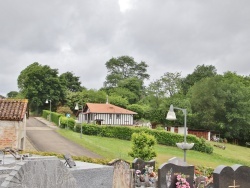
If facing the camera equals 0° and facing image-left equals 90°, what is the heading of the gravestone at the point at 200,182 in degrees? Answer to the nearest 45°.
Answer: approximately 0°

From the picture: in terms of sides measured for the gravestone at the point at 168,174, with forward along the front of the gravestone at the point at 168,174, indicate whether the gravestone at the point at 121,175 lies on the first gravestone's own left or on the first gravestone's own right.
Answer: on the first gravestone's own right

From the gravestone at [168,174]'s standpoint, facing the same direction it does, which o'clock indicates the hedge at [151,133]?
The hedge is roughly at 6 o'clock from the gravestone.

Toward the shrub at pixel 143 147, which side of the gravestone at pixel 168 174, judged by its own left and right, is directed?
back

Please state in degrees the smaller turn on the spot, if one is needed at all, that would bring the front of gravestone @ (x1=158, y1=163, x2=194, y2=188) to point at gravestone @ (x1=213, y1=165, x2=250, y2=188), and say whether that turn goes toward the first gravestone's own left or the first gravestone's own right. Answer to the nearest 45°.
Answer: approximately 45° to the first gravestone's own left

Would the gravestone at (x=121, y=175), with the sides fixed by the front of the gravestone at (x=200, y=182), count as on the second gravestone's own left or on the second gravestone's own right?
on the second gravestone's own right

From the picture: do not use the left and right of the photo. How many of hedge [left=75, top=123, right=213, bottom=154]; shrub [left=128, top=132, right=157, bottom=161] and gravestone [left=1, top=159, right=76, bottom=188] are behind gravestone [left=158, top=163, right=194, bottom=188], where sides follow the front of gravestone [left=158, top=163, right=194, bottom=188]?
2

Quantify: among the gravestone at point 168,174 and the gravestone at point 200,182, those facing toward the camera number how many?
2

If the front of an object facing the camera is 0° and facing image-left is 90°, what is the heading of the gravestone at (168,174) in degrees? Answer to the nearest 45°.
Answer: approximately 0°
